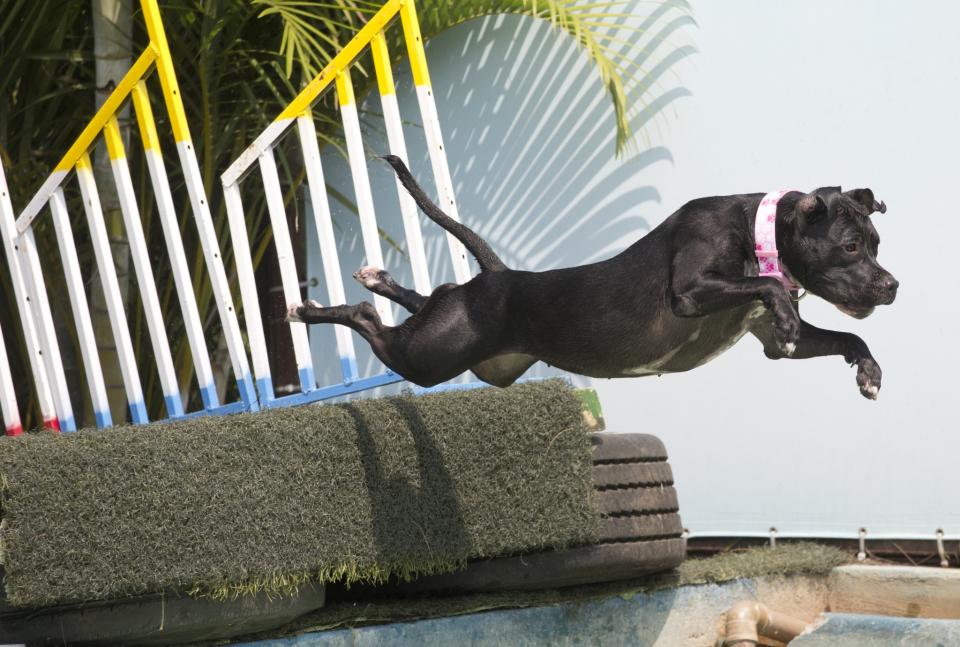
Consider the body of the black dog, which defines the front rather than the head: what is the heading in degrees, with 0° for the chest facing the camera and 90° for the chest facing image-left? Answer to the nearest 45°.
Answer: approximately 270°

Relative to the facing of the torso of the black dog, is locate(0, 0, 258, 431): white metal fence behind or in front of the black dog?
behind

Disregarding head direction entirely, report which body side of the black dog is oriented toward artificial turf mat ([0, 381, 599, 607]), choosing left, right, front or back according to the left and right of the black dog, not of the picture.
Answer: back
